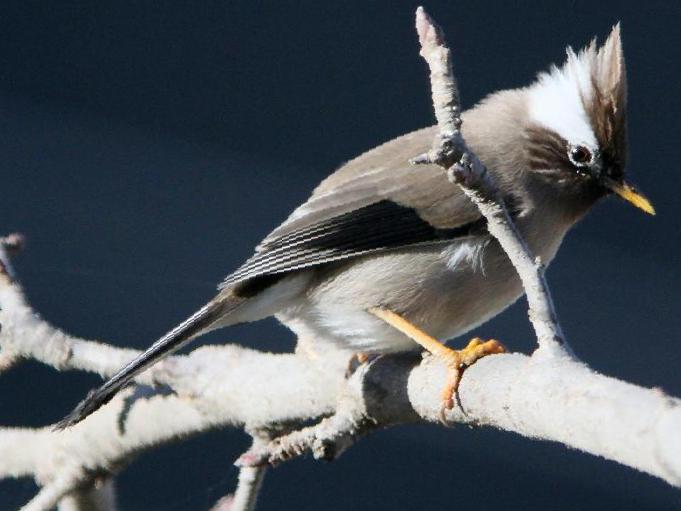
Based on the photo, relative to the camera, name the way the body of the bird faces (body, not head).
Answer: to the viewer's right
